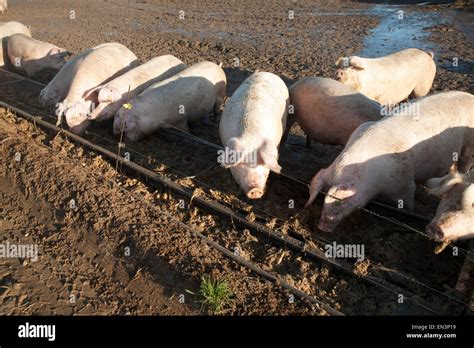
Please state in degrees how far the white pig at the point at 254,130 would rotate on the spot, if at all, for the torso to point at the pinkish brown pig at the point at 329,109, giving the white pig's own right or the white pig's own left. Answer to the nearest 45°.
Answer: approximately 135° to the white pig's own left

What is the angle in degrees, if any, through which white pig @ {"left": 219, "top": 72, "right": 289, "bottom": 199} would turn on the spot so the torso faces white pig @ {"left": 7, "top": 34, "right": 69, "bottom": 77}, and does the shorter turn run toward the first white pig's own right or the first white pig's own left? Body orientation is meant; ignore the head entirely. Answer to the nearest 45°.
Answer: approximately 135° to the first white pig's own right

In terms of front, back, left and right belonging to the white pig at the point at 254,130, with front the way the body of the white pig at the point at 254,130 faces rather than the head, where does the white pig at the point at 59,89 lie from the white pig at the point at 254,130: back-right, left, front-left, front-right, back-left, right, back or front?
back-right

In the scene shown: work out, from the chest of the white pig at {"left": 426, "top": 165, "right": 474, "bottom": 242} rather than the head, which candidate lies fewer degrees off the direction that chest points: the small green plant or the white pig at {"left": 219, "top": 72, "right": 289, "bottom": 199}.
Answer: the small green plant

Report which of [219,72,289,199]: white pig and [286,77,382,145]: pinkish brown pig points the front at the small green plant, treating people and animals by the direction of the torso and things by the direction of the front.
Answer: [219,72,289,199]: white pig

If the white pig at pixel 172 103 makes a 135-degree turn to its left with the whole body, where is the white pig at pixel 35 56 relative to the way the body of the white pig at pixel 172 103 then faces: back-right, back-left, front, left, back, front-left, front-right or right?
back-left

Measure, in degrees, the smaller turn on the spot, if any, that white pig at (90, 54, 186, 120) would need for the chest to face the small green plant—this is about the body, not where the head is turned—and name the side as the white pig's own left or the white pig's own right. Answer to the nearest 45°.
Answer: approximately 45° to the white pig's own left
